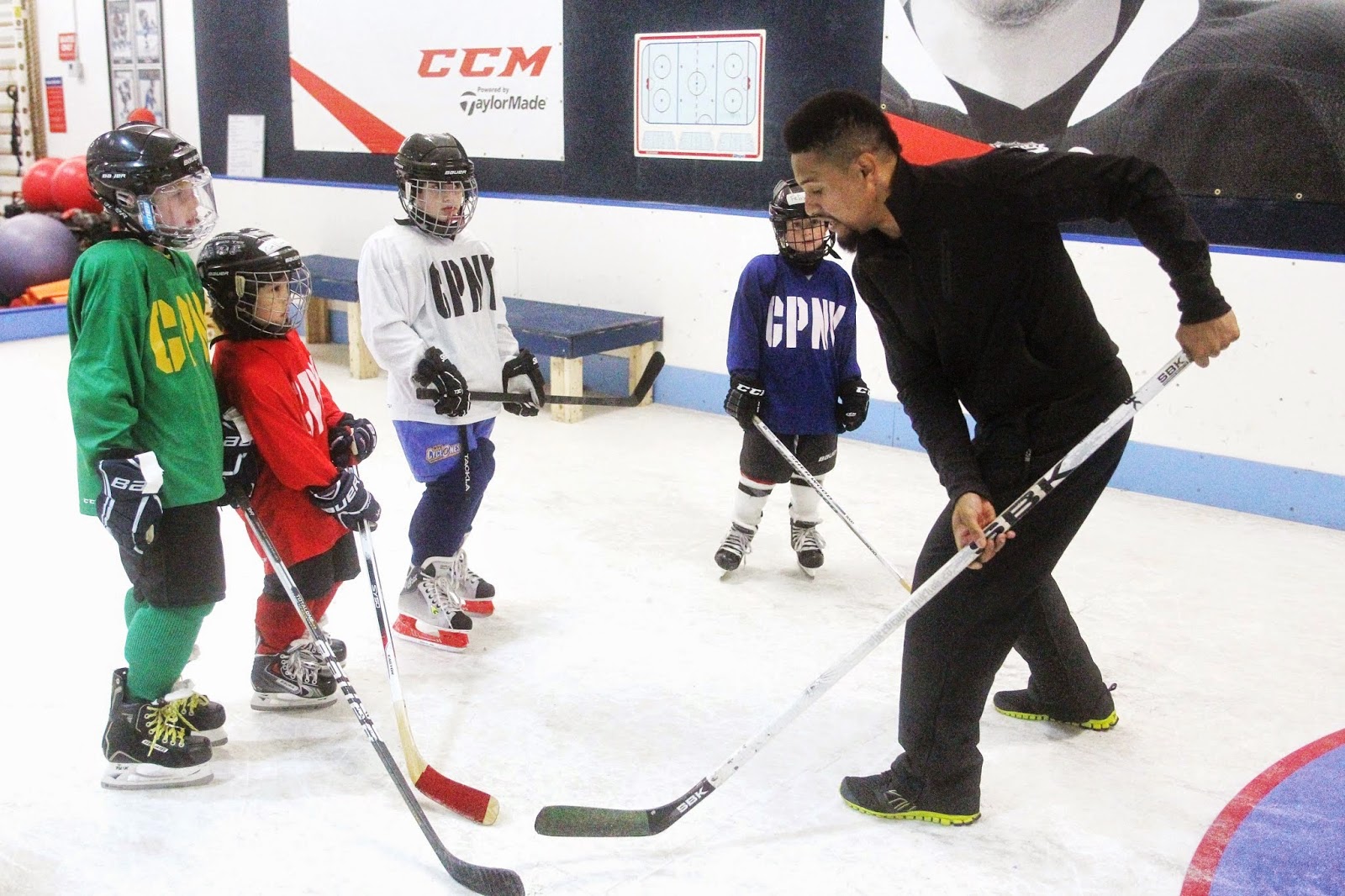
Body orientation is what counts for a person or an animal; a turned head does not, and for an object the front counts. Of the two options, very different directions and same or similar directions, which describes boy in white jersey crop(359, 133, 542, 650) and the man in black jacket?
very different directions

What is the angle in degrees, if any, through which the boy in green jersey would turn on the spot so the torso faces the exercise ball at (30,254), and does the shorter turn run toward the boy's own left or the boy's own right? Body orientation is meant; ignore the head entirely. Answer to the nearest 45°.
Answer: approximately 135° to the boy's own left

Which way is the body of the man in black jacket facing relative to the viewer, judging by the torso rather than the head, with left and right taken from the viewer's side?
facing to the left of the viewer

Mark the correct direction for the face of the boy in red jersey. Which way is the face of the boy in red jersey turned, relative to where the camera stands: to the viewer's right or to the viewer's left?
to the viewer's right

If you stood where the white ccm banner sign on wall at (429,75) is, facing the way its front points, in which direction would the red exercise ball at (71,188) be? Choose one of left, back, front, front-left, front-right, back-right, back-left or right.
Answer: back-right
